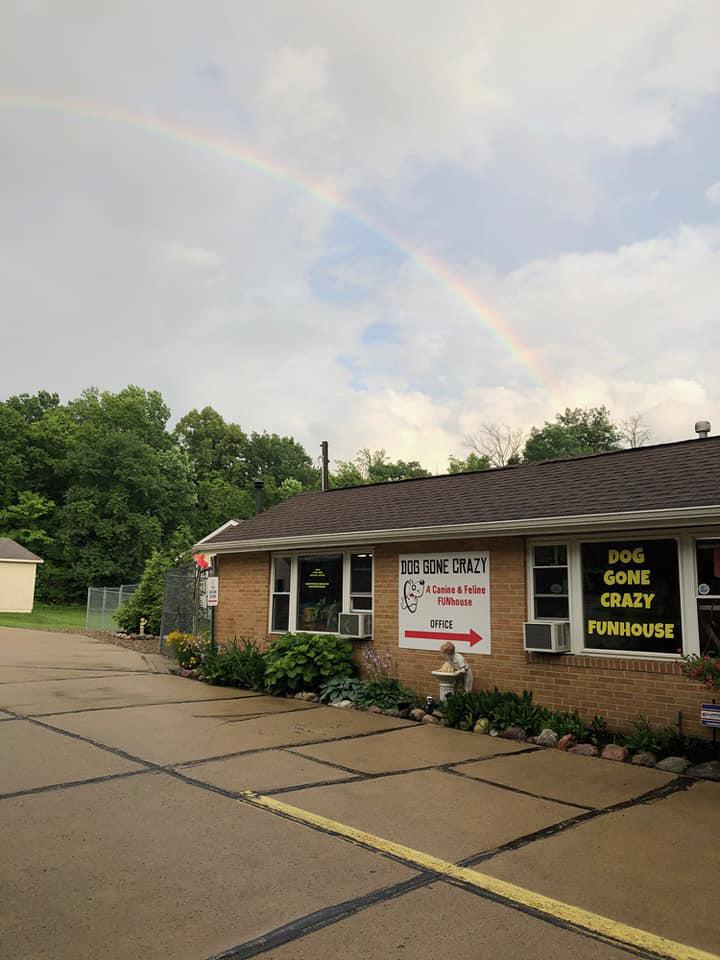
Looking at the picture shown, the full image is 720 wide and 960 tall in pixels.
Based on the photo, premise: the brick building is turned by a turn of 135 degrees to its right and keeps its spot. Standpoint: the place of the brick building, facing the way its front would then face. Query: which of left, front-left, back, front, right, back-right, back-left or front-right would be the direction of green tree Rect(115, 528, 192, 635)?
front-left

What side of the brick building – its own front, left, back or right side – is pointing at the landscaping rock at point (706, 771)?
left

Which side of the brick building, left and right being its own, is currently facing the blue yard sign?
left

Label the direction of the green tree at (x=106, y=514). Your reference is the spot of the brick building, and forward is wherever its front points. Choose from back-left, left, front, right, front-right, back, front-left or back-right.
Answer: right

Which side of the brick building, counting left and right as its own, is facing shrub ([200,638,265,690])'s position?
right

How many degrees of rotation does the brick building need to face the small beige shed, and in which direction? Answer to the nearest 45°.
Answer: approximately 90° to its right

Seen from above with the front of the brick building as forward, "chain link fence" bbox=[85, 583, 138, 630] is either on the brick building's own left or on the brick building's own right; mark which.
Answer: on the brick building's own right

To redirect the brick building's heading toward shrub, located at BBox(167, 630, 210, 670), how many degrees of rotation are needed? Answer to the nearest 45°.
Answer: approximately 90° to its right

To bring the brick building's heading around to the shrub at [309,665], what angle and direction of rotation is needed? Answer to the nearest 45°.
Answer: approximately 90° to its right

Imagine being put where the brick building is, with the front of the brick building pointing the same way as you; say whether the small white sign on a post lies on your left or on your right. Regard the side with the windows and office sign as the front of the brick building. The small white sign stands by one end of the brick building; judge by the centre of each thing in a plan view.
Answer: on your right

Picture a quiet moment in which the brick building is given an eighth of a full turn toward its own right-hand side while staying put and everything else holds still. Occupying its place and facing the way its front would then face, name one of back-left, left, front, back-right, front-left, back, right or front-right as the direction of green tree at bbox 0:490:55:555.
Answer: front-right
